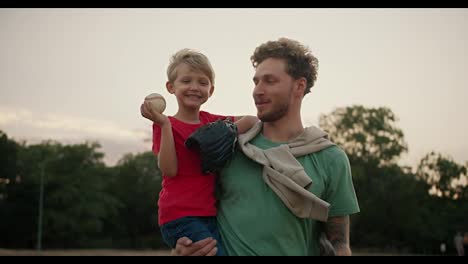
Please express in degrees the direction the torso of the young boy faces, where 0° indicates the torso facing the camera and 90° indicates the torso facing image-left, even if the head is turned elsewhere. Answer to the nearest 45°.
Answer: approximately 0°

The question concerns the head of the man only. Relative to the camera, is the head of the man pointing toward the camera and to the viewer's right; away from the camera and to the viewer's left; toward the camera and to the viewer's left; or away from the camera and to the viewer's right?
toward the camera and to the viewer's left
